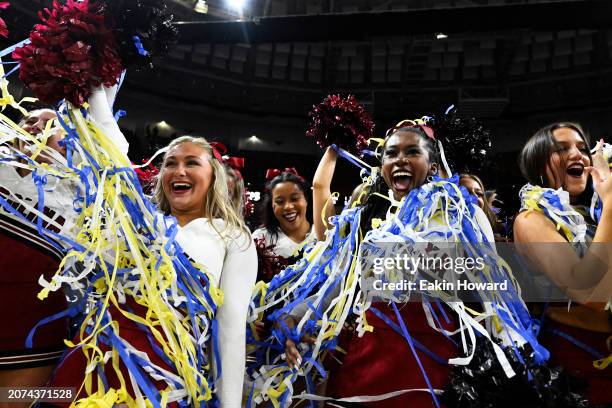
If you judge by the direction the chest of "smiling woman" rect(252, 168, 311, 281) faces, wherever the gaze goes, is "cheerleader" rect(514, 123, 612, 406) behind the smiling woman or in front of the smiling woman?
in front

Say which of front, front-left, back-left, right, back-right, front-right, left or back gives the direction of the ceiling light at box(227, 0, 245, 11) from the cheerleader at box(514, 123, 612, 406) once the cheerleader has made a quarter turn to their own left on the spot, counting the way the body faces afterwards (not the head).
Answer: left

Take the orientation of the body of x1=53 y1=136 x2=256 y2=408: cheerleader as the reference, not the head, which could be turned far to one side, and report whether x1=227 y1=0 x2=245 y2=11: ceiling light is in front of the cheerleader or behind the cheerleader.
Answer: behind

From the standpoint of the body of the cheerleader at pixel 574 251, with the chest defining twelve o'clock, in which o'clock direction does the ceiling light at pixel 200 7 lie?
The ceiling light is roughly at 6 o'clock from the cheerleader.

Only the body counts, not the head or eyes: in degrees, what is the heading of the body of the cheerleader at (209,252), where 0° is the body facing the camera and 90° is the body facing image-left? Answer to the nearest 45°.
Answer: approximately 45°

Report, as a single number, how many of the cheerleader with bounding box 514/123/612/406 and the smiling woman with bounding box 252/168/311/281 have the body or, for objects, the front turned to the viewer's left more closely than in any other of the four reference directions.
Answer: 0

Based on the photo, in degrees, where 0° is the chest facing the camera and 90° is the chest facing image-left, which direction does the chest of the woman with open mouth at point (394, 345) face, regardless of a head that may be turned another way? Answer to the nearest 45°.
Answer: approximately 45°

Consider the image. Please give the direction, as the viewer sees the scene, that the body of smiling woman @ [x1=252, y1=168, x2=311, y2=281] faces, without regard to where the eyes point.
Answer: toward the camera
